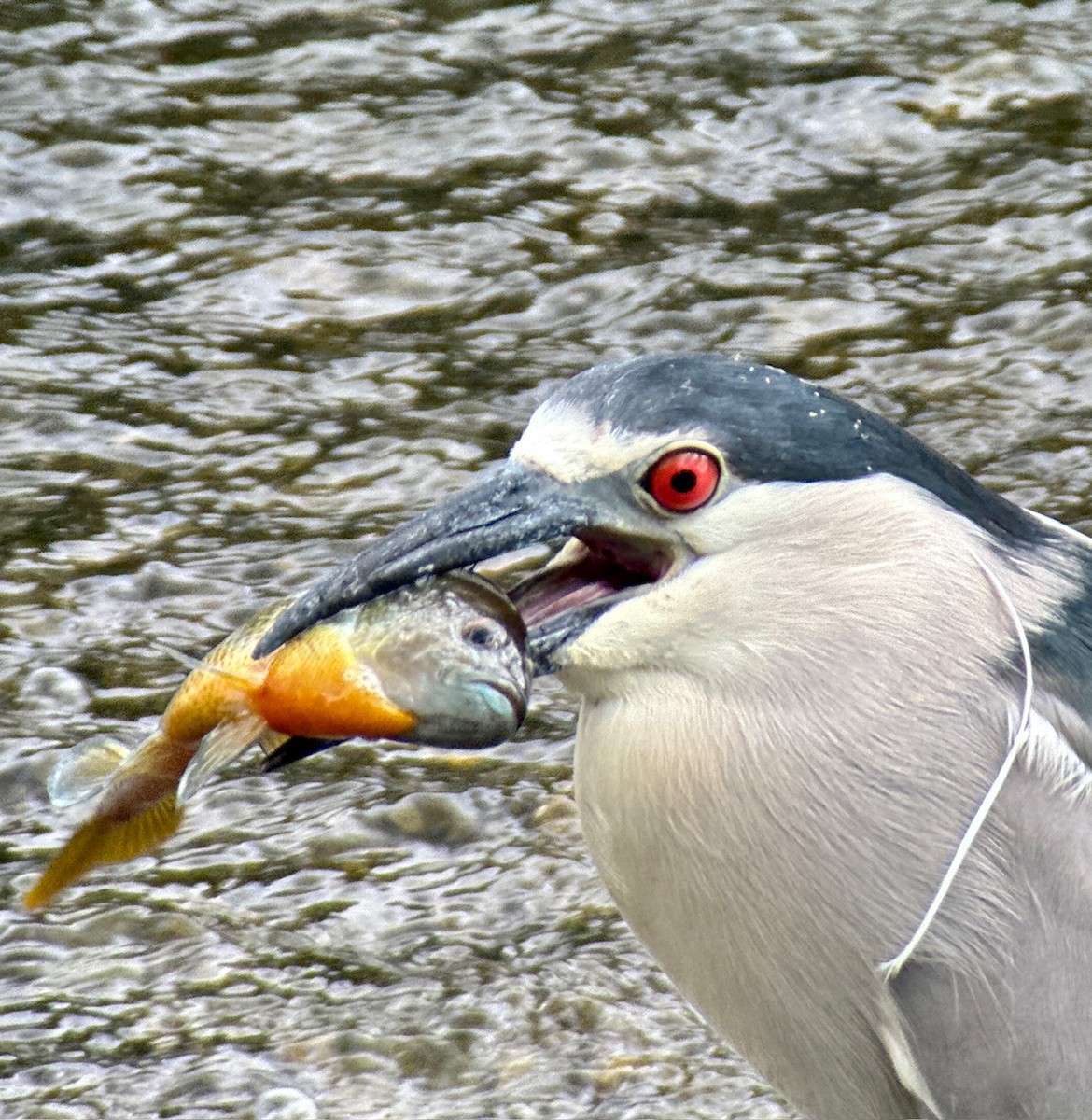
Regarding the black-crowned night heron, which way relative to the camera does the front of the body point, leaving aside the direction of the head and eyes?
to the viewer's left

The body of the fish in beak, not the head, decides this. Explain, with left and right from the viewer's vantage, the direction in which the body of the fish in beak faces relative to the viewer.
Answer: facing to the right of the viewer
